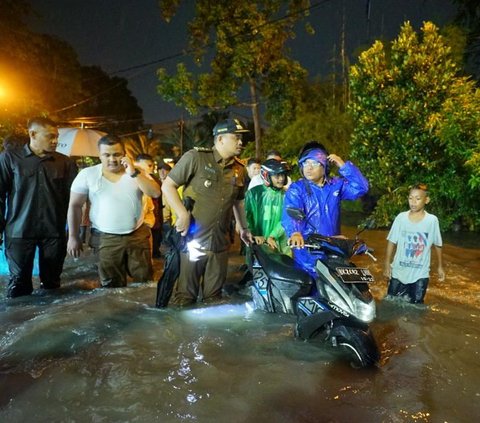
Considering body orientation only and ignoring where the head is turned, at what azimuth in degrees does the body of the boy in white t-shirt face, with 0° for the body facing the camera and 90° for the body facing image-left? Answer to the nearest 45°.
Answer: approximately 0°

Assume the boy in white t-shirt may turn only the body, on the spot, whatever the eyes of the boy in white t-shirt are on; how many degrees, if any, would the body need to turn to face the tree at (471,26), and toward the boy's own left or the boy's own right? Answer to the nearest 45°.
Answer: approximately 180°

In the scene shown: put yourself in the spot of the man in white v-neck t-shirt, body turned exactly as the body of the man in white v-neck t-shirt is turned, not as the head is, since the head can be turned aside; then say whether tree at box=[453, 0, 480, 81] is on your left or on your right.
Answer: on your left

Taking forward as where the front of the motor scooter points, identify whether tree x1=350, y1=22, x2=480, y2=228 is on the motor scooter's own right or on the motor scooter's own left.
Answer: on the motor scooter's own left

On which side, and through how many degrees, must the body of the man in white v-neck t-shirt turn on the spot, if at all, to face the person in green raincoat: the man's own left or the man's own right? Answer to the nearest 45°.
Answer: approximately 90° to the man's own left
